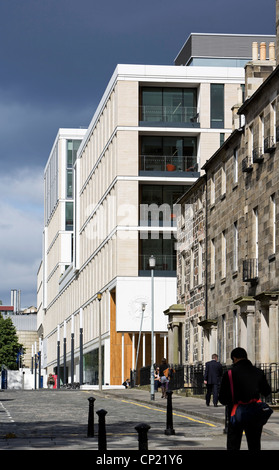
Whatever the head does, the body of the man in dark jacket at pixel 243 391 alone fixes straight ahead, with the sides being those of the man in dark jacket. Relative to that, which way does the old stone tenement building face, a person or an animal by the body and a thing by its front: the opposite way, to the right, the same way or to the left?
to the left

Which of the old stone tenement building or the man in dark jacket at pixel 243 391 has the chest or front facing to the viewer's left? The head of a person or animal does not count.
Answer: the old stone tenement building

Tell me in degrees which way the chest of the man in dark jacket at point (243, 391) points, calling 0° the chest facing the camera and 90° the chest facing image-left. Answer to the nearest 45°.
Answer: approximately 180°

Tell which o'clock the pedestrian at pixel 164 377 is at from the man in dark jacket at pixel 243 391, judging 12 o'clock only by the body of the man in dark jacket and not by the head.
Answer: The pedestrian is roughly at 12 o'clock from the man in dark jacket.

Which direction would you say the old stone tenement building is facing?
to the viewer's left

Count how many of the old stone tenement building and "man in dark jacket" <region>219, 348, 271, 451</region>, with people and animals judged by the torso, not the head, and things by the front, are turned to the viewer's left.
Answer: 1
